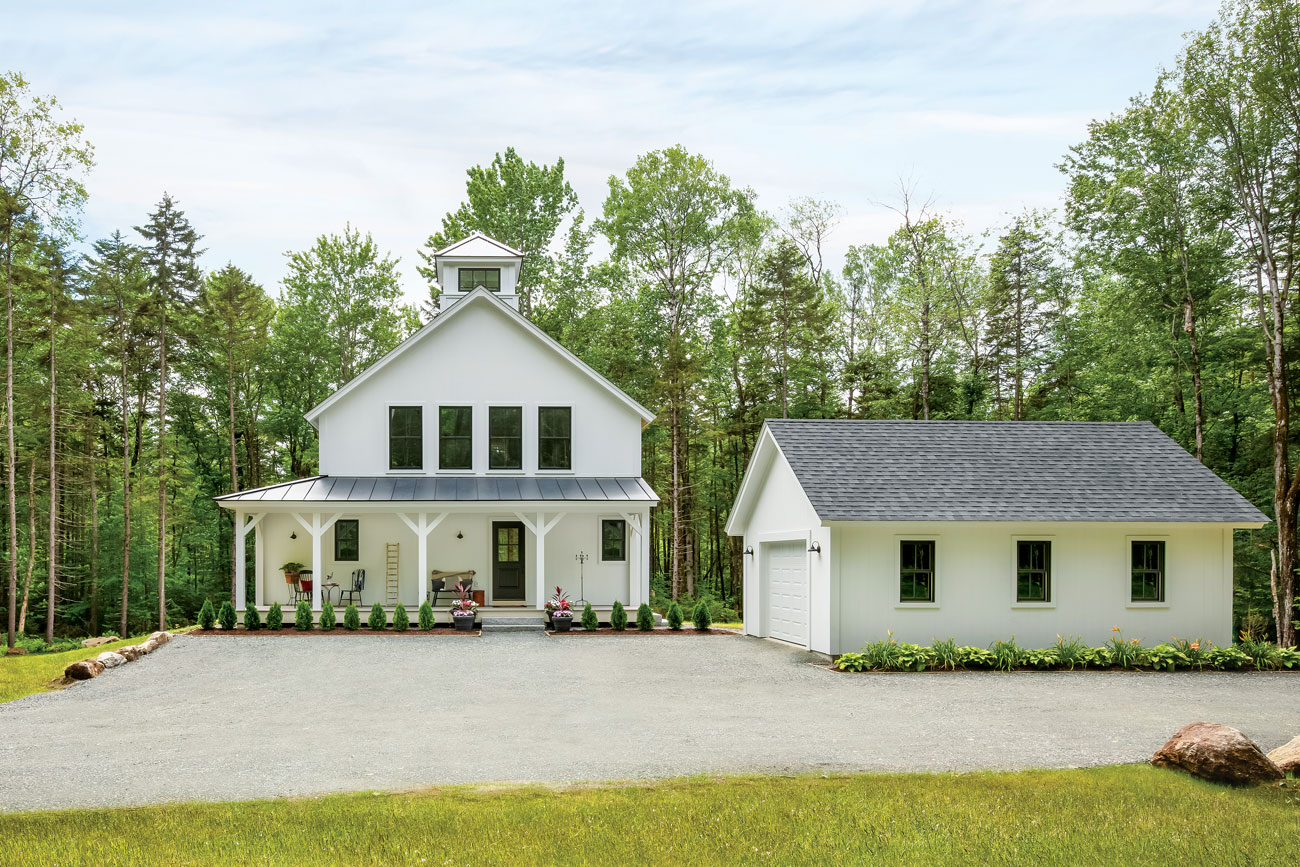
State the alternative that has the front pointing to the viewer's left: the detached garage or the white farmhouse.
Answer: the detached garage

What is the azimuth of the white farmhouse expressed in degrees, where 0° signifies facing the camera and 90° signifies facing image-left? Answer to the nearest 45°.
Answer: approximately 0°

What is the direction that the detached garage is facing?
to the viewer's left

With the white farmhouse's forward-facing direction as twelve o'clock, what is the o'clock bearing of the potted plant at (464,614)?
The potted plant is roughly at 12 o'clock from the white farmhouse.

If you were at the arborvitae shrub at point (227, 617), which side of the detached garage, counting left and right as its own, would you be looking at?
front

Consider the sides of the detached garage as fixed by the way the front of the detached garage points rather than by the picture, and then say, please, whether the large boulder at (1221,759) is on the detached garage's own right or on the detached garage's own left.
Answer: on the detached garage's own left

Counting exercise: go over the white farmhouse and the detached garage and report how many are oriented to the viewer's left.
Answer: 1
